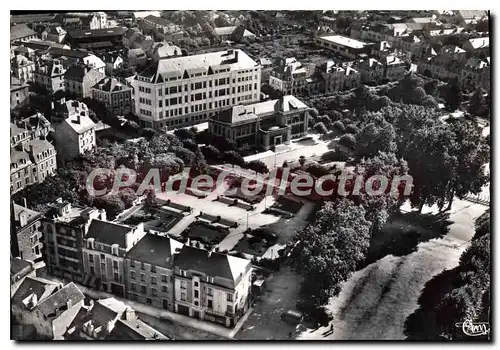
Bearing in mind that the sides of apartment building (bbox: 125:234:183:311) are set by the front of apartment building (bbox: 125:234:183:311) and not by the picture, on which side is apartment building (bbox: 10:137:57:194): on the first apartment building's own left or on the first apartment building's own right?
on the first apartment building's own right

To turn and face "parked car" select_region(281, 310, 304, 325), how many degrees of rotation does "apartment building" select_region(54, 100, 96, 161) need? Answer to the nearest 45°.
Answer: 0° — it already faces it

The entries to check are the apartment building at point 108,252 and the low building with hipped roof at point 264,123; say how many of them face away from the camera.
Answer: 0

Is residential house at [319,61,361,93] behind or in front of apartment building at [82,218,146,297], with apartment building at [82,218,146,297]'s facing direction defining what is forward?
behind

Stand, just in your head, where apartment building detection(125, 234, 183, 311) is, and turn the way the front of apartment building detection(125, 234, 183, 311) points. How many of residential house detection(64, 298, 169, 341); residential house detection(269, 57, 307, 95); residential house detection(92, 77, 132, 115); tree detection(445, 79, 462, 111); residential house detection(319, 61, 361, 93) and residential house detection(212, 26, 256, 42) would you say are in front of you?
1

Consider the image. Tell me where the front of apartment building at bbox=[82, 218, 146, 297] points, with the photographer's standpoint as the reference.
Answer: facing the viewer and to the left of the viewer

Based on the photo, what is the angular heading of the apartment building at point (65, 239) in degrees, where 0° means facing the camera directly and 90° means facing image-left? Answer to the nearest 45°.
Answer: approximately 45°

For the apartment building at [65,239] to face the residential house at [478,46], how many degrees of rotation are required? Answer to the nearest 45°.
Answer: approximately 135° to its left

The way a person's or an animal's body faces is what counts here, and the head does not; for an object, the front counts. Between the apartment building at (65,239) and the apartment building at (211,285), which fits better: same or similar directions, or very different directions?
same or similar directions

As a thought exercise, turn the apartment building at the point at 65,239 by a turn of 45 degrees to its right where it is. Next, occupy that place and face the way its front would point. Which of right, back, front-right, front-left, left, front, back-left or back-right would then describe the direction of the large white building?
back-right

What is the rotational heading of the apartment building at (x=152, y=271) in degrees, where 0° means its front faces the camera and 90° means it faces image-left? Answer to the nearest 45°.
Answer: approximately 45°

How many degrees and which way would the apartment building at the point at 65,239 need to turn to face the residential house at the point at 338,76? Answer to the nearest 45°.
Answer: approximately 180°

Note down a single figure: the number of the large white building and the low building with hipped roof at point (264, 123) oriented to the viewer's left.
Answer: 0

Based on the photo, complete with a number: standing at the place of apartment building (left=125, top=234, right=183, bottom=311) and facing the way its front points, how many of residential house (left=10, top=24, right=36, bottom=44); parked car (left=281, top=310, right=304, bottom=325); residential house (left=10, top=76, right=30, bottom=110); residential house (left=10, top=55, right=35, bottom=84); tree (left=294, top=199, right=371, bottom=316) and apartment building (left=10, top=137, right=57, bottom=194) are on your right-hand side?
4

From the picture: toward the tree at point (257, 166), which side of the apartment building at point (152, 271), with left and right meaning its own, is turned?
back

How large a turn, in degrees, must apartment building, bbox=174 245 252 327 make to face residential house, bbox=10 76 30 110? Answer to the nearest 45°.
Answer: approximately 90° to its right

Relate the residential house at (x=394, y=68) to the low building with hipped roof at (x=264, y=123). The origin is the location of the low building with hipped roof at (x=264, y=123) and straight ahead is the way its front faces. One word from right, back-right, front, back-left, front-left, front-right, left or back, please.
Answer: left

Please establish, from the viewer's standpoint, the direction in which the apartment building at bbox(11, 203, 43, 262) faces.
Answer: facing the viewer and to the right of the viewer

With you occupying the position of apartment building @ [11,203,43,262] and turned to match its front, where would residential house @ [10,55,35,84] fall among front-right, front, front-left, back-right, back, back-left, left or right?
back-left

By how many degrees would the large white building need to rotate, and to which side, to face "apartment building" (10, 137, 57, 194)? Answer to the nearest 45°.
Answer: approximately 90° to its right
